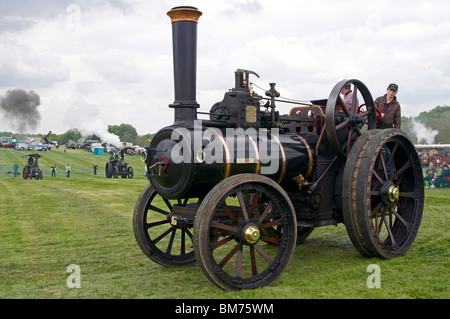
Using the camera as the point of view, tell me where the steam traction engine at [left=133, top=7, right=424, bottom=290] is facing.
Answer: facing the viewer and to the left of the viewer
